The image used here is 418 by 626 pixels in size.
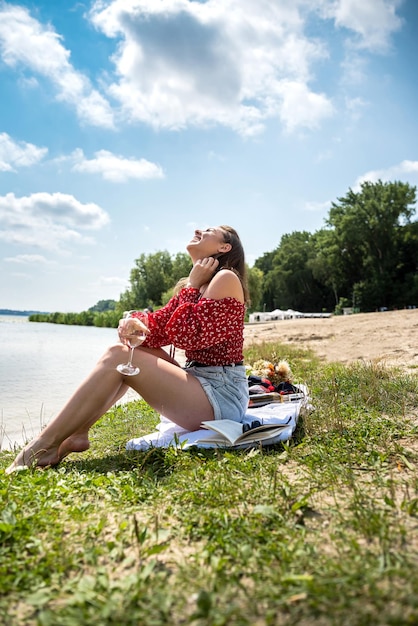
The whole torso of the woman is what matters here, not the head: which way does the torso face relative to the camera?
to the viewer's left

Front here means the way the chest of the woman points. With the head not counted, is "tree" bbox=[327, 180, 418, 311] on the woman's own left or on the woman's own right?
on the woman's own right

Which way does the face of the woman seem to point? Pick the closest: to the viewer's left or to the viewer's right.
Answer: to the viewer's left
